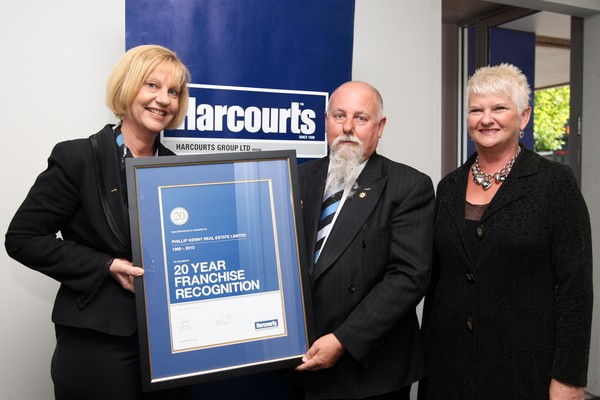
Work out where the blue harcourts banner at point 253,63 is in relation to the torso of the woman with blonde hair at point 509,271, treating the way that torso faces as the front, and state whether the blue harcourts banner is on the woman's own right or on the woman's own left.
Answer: on the woman's own right

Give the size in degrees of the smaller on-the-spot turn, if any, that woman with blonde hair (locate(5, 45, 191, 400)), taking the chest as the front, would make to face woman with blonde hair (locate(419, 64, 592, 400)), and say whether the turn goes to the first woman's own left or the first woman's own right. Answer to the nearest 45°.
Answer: approximately 45° to the first woman's own left

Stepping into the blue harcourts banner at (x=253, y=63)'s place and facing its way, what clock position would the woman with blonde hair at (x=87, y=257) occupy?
The woman with blonde hair is roughly at 1 o'clock from the blue harcourts banner.

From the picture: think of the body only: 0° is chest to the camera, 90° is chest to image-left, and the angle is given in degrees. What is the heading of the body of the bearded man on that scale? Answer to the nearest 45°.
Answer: approximately 45°

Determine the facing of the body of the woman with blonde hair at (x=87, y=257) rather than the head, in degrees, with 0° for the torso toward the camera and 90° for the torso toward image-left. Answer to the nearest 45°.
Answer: approximately 315°
